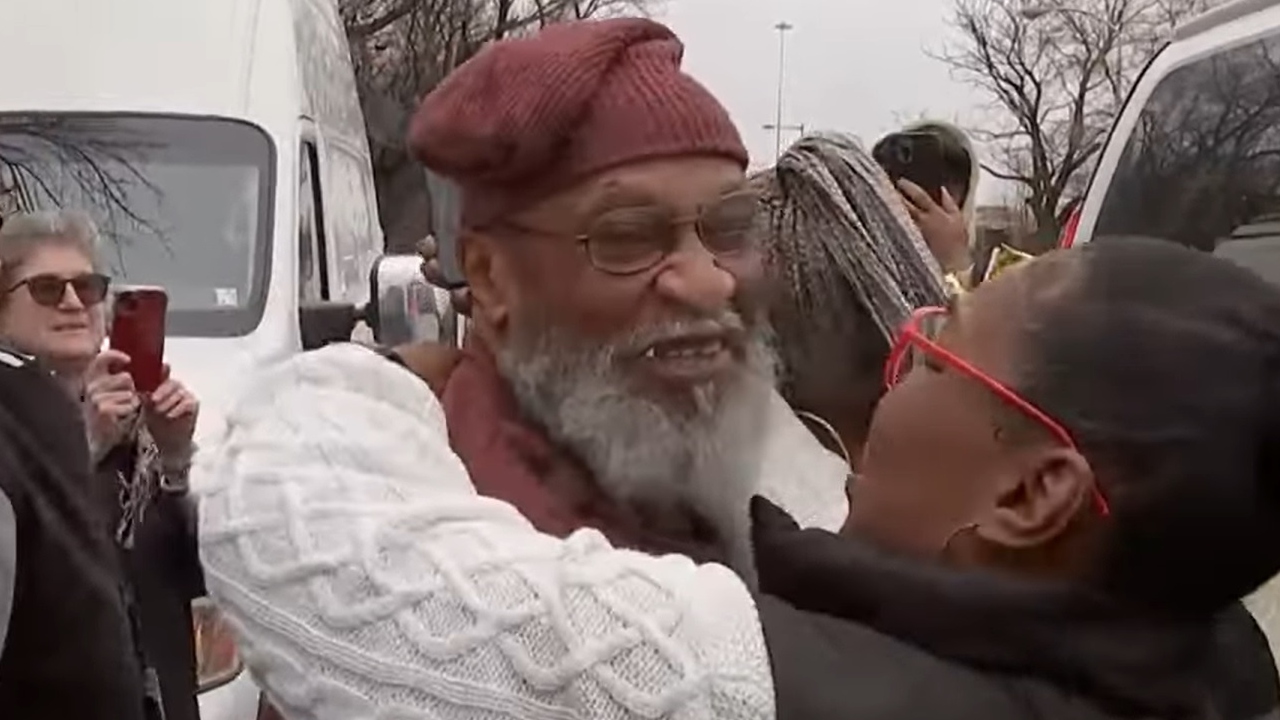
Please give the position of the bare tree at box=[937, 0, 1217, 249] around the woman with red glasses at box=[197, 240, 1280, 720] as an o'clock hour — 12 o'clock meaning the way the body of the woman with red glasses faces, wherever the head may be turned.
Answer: The bare tree is roughly at 2 o'clock from the woman with red glasses.

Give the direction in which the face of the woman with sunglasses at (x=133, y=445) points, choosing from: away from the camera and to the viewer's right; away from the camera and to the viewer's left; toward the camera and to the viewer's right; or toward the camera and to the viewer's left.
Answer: toward the camera and to the viewer's right

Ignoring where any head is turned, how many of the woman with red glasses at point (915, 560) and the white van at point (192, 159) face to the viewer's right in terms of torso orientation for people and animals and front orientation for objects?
0

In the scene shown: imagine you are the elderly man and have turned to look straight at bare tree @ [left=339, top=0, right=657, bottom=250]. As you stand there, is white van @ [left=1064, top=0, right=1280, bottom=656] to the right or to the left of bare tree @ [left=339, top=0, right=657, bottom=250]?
right

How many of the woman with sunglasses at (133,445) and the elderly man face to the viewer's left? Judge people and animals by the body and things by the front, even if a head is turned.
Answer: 0

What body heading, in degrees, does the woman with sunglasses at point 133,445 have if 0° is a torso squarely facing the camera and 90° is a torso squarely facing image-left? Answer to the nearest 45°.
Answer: approximately 315°

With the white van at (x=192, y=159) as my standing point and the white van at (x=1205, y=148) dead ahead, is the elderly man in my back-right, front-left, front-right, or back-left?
front-right

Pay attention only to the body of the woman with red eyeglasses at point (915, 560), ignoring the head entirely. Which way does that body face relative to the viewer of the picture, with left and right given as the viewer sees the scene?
facing away from the viewer and to the left of the viewer

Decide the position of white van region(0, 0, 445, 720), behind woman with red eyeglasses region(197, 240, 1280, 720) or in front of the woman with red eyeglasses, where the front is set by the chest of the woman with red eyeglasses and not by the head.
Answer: in front

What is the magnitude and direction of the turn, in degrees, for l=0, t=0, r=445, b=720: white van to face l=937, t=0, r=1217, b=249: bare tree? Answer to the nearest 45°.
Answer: approximately 180°

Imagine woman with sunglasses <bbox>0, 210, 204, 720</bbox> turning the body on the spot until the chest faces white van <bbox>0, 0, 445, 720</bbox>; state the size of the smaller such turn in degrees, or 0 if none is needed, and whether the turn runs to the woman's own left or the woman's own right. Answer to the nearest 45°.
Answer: approximately 135° to the woman's own left

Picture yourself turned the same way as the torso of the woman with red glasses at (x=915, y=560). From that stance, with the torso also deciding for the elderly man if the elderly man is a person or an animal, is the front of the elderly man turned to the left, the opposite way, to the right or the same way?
the opposite way
